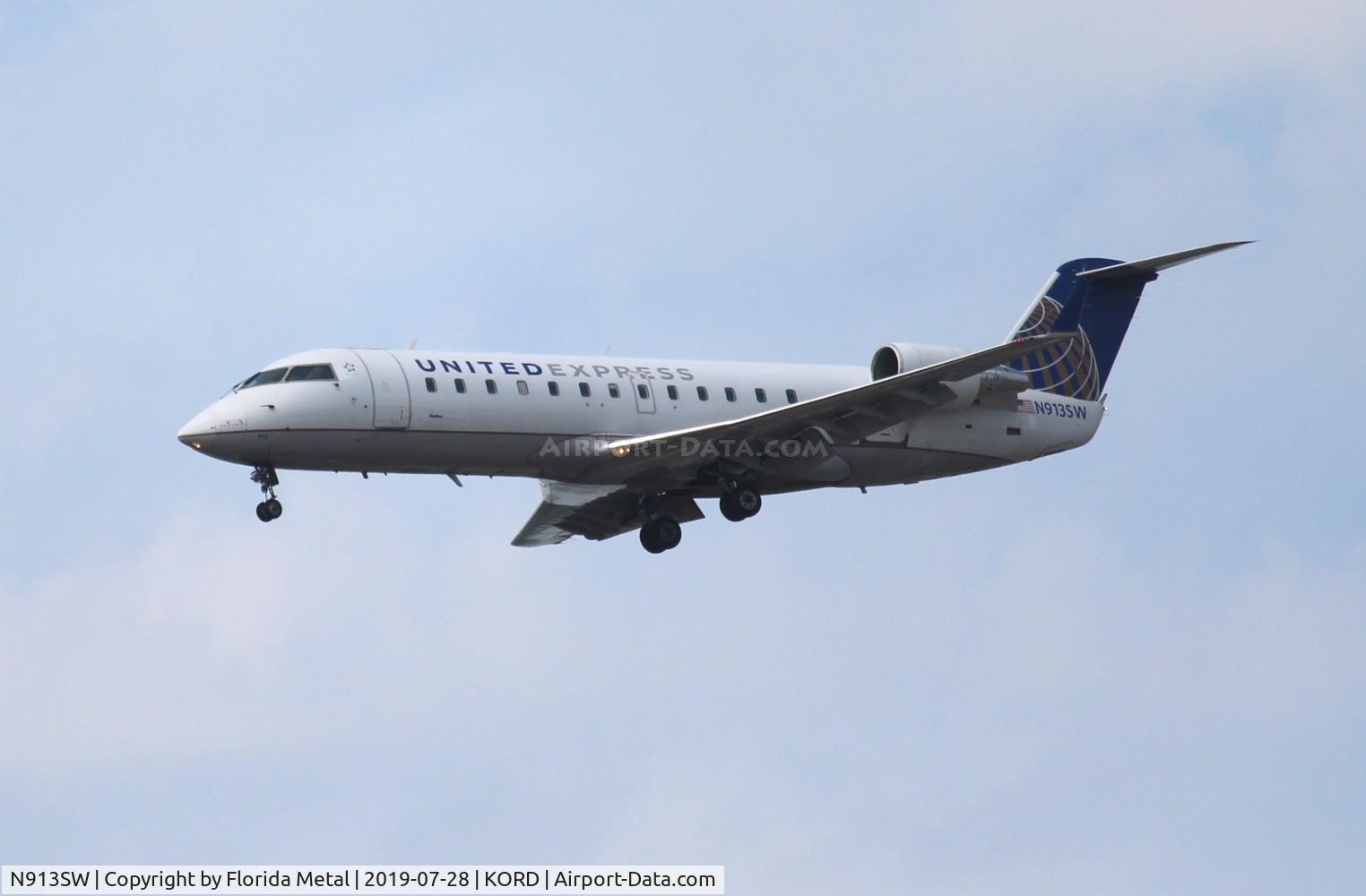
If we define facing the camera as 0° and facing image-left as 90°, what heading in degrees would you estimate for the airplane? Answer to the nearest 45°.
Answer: approximately 45°
